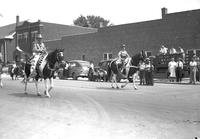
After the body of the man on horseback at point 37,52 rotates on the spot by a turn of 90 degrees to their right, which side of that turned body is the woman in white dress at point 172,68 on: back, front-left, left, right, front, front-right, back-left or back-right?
back

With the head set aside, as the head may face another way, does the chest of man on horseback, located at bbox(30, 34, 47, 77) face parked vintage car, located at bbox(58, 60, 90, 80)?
no

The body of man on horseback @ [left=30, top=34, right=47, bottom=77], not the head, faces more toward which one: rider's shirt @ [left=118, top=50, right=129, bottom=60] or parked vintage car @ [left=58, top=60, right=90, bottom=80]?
the rider's shirt

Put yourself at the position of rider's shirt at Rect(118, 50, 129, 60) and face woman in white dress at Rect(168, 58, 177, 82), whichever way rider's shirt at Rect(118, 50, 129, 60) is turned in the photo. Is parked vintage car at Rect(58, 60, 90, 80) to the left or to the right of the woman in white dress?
left

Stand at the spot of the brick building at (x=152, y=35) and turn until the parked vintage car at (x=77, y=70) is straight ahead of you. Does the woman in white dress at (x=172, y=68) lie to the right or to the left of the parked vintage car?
left

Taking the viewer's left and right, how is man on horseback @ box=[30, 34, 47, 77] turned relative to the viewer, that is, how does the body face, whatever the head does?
facing the viewer and to the right of the viewer

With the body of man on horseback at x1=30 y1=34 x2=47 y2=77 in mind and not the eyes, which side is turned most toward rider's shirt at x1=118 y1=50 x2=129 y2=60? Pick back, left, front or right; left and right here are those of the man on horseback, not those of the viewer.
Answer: left

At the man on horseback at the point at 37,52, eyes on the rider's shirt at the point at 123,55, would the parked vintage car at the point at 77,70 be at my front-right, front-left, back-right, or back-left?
front-left

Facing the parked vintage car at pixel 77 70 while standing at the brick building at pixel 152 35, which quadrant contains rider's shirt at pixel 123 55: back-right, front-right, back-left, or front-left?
front-left

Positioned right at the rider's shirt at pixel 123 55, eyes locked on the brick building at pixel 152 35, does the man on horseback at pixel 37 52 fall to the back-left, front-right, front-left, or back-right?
back-left

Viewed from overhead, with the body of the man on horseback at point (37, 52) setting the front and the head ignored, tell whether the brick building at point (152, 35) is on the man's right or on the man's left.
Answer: on the man's left
